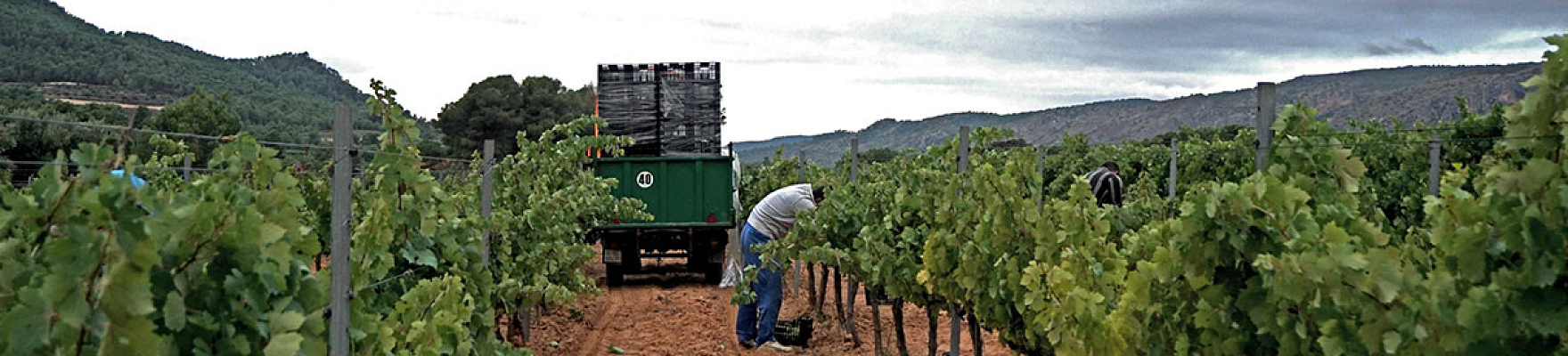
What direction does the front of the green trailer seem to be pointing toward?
away from the camera

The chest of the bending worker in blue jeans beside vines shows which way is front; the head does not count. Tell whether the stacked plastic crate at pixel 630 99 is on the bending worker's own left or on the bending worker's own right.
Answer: on the bending worker's own left

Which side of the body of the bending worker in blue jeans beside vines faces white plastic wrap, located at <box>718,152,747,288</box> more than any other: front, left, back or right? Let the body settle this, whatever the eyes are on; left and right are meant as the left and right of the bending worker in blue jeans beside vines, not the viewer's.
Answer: left

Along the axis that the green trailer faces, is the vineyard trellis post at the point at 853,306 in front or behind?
behind

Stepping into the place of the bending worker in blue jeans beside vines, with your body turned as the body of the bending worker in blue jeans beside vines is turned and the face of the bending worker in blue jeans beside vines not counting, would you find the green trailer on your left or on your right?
on your left
